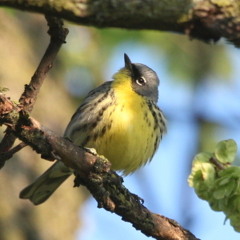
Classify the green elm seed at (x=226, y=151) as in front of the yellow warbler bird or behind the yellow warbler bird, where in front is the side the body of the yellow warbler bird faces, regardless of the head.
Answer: in front

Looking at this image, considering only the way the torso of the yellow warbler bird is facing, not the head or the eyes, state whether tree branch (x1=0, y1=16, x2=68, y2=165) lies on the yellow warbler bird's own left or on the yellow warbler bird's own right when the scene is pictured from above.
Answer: on the yellow warbler bird's own right

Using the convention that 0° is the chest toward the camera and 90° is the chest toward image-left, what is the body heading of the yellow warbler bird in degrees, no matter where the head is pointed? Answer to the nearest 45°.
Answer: approximately 315°
